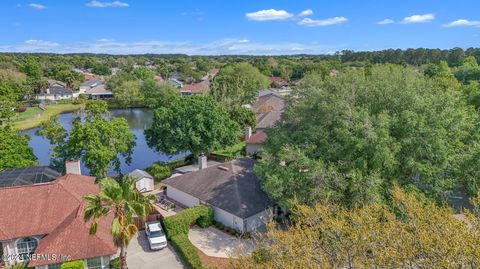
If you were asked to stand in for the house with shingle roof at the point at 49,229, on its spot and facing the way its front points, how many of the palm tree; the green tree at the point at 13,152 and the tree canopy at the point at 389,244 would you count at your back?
1

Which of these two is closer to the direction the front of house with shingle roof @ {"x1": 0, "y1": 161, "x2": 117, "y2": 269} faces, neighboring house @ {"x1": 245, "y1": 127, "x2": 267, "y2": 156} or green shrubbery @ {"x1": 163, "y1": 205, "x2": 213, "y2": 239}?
the green shrubbery

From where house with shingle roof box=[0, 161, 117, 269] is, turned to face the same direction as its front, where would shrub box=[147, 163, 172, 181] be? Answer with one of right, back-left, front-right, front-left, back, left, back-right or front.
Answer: back-left

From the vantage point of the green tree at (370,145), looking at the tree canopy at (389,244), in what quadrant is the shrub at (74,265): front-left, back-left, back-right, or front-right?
front-right

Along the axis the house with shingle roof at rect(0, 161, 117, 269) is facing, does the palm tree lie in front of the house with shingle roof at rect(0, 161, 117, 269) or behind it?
in front

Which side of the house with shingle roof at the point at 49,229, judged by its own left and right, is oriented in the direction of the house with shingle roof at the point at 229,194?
left

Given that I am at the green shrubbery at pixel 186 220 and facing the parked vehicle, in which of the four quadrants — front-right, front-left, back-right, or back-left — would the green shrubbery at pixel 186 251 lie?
front-left

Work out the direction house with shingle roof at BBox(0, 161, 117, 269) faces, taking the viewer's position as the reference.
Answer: facing the viewer

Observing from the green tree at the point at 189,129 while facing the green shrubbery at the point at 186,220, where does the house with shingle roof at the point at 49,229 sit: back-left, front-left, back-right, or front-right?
front-right

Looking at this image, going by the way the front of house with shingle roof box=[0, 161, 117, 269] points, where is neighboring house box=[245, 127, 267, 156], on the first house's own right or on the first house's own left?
on the first house's own left

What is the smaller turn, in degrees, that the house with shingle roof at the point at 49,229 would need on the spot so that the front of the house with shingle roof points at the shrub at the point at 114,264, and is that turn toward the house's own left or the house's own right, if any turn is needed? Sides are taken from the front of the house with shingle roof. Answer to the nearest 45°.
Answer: approximately 45° to the house's own left

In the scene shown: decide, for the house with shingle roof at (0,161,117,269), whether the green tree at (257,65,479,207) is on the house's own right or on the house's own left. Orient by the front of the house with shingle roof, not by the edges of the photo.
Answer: on the house's own left

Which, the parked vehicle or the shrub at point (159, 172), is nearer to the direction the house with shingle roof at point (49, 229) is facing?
the parked vehicle

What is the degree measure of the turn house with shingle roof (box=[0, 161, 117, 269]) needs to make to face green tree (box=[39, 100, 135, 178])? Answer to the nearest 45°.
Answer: approximately 180°

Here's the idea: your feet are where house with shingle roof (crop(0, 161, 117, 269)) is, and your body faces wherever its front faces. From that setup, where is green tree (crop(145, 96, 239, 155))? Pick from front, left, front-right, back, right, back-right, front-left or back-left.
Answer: back-left
